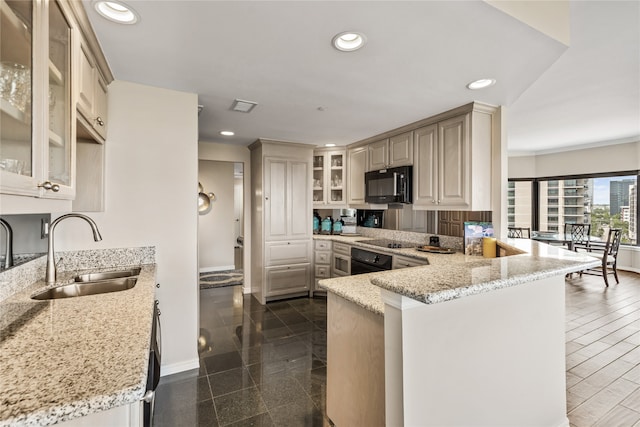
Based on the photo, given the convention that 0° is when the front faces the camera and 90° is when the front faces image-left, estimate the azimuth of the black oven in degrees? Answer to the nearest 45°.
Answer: approximately 45°

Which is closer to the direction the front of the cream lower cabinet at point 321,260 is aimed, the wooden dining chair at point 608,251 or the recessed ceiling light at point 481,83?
the recessed ceiling light

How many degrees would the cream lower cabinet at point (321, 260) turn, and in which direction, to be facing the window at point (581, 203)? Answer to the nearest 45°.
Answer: approximately 90° to its left

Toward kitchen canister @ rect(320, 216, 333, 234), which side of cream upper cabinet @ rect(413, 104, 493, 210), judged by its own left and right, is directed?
right

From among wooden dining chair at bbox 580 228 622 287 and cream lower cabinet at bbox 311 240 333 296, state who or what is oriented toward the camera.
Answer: the cream lower cabinet

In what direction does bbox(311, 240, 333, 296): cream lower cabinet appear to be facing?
toward the camera

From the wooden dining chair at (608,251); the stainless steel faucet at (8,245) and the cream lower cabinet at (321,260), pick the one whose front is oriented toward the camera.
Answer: the cream lower cabinet

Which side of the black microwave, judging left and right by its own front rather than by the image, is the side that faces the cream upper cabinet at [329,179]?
right

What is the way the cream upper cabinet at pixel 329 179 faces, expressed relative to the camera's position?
facing the viewer

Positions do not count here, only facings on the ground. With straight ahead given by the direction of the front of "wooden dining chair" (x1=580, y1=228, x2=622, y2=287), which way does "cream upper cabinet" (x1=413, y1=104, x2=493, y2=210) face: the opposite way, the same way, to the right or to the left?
to the left

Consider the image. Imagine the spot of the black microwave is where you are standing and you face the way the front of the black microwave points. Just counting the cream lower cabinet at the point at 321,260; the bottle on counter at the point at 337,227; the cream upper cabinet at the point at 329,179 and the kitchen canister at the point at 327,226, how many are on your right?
4
